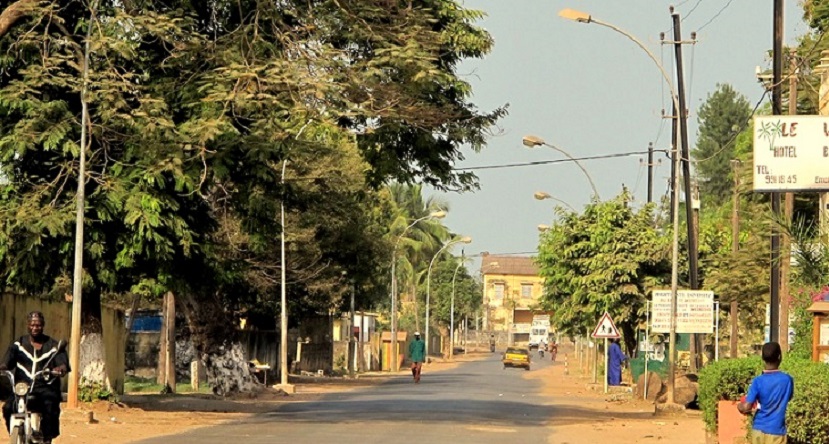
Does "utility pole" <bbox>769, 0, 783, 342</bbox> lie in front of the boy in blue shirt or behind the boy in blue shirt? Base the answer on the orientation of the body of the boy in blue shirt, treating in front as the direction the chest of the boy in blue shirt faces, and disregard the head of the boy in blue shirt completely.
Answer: in front

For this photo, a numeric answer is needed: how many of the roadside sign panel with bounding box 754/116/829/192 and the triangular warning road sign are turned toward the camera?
2

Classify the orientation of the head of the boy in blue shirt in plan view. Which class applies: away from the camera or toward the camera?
away from the camera

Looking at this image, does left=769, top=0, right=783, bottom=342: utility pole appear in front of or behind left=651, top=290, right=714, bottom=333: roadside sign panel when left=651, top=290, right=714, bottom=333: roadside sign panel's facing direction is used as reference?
in front

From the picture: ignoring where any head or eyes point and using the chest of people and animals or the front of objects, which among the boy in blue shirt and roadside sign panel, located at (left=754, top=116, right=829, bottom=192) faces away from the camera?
the boy in blue shirt

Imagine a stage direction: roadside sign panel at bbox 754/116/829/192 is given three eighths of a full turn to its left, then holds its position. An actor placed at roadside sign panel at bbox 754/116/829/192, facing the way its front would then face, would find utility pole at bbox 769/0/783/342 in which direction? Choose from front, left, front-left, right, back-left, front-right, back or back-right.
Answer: front-left

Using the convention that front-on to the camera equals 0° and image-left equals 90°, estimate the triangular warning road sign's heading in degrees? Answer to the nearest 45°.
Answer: approximately 0°

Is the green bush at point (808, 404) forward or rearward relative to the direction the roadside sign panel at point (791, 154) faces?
forward

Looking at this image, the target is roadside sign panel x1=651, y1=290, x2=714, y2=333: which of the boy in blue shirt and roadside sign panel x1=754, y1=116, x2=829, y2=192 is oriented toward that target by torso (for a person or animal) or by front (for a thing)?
the boy in blue shirt

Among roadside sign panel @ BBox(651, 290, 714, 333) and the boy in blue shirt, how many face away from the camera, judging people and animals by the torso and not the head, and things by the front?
1

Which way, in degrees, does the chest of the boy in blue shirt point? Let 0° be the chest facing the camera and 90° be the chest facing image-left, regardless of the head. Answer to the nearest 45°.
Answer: approximately 180°
